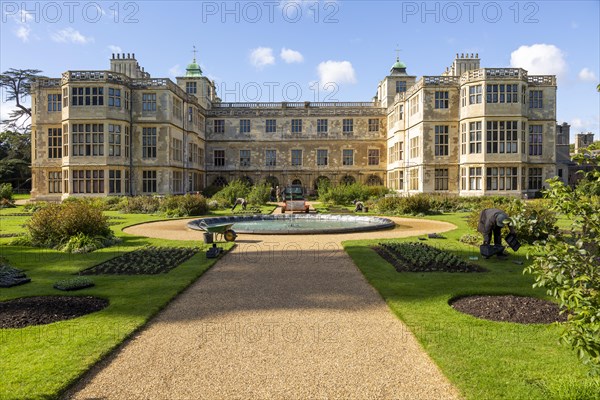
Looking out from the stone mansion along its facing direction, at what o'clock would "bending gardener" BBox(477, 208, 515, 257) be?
The bending gardener is roughly at 11 o'clock from the stone mansion.

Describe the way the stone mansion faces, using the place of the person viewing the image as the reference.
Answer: facing the viewer

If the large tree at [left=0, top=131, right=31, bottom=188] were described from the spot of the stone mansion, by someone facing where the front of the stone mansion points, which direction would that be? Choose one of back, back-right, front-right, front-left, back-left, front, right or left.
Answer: back-right

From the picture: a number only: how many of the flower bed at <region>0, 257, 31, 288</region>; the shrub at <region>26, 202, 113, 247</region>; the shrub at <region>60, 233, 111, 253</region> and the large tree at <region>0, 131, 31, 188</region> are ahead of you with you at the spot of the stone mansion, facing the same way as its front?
3

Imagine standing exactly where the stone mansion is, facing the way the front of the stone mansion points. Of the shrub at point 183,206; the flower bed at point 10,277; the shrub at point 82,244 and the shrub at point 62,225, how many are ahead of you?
4

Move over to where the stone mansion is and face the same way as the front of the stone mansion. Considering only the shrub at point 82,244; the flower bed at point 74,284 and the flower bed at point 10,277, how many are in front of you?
3

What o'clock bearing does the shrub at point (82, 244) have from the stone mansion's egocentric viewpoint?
The shrub is roughly at 12 o'clock from the stone mansion.

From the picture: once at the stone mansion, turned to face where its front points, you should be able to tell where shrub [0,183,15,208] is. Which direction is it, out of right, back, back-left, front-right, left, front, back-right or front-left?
right

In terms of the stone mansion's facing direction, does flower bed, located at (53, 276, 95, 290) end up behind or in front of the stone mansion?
in front

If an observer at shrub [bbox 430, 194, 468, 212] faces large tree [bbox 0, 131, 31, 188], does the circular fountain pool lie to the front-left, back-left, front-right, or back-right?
front-left

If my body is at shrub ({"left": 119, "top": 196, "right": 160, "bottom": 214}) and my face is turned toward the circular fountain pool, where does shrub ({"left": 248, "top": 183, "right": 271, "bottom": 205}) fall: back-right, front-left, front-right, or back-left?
front-left
